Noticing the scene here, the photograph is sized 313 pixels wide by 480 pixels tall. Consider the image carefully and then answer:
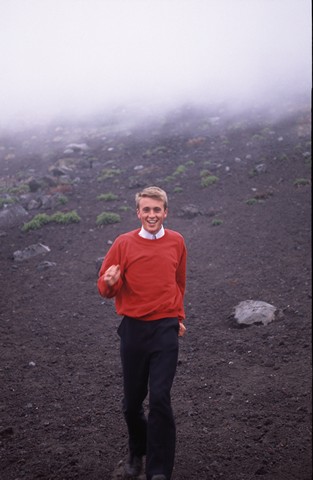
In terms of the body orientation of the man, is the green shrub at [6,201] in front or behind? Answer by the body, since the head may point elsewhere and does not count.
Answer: behind

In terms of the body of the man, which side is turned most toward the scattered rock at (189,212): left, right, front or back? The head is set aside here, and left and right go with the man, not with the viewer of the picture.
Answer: back

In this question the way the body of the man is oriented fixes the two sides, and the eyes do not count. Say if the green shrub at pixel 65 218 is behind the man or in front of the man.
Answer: behind

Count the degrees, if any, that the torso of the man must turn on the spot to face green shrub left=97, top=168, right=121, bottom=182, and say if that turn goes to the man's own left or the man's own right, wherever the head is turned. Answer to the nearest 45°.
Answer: approximately 180°

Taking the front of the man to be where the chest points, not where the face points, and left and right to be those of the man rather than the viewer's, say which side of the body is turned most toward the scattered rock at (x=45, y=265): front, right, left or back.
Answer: back

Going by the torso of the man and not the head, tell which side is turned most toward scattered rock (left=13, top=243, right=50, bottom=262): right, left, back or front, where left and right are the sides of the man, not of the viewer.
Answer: back

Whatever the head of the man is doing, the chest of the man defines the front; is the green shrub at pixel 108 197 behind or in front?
behind

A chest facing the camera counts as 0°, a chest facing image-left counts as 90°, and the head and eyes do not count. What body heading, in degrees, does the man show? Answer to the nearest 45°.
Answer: approximately 0°

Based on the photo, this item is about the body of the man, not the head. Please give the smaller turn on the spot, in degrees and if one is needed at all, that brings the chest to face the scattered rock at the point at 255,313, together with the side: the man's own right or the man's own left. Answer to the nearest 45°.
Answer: approximately 135° to the man's own left
